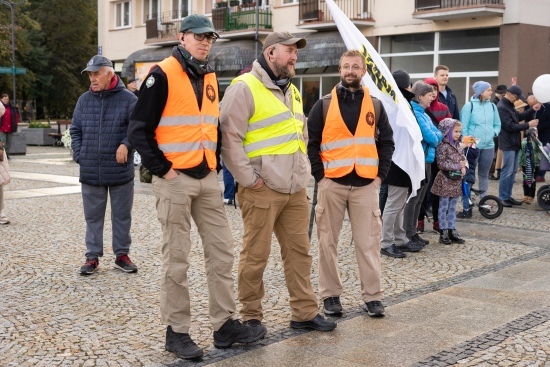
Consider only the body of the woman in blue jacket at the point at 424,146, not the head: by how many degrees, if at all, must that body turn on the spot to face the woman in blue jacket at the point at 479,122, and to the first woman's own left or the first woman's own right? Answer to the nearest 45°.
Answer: approximately 90° to the first woman's own left

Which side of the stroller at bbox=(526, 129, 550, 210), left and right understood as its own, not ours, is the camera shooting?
right

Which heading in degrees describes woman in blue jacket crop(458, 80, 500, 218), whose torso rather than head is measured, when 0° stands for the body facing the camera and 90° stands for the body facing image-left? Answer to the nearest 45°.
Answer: approximately 315°

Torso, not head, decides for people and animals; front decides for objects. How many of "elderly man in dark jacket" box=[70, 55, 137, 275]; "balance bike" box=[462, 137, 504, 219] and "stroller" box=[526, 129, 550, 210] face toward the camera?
1

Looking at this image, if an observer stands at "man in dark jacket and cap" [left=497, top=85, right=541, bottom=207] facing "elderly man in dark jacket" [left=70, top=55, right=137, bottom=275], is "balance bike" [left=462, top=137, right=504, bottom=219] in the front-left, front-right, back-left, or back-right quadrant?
front-left

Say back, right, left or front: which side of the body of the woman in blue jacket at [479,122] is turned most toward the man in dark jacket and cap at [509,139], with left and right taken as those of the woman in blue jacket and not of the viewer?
left

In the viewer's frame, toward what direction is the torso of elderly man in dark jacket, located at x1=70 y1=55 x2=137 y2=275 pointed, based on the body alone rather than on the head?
toward the camera

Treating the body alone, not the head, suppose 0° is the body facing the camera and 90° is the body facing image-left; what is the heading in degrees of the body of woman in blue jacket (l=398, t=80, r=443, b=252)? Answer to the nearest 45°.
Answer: approximately 270°
